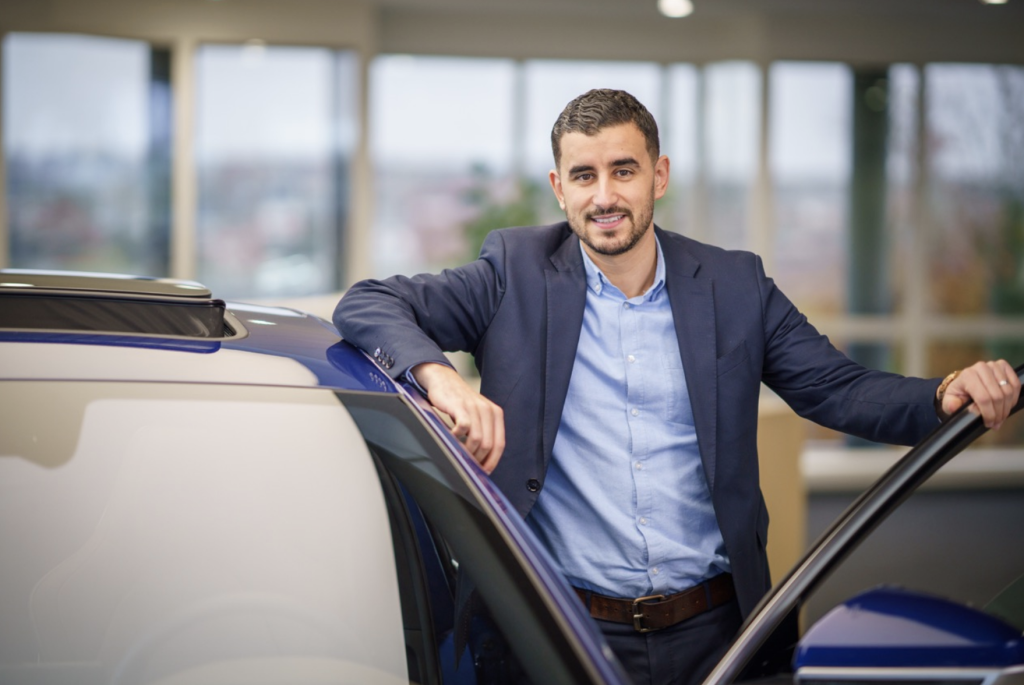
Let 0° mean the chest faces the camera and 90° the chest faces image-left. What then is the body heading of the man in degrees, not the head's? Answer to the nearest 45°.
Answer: approximately 0°

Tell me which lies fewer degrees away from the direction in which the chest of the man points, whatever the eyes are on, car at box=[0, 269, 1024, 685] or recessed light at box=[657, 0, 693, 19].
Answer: the car

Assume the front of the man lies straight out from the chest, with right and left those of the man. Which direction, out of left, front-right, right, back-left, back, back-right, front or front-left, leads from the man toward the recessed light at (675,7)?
back

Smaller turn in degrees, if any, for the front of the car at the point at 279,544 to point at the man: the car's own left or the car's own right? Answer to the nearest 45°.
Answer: approximately 135° to the car's own left

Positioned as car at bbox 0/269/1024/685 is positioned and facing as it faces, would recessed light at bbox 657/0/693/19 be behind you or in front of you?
behind
